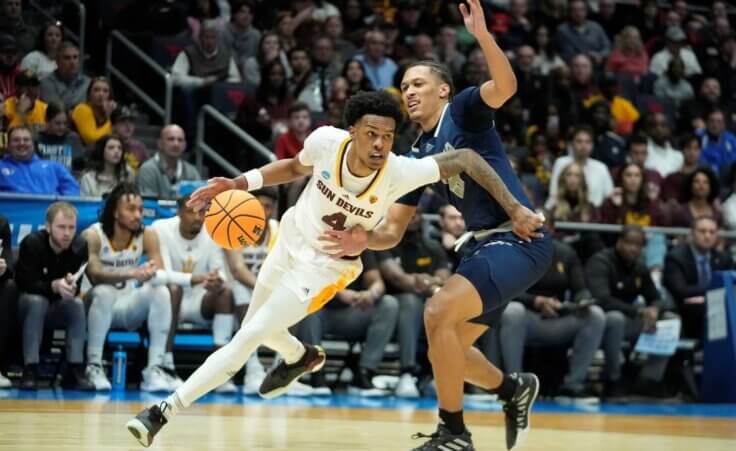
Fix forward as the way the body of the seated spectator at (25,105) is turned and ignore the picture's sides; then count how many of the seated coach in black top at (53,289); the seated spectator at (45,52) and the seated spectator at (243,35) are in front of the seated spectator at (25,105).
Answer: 1

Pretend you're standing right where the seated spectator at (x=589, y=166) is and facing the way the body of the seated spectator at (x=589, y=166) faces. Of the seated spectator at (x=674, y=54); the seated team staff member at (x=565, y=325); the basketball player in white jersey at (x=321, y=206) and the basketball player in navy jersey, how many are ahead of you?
3

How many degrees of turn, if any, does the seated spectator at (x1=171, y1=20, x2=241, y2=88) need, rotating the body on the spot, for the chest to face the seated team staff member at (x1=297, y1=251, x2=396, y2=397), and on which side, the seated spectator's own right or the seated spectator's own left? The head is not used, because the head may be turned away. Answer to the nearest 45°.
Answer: approximately 45° to the seated spectator's own left

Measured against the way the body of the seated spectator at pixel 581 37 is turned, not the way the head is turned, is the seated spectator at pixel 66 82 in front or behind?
in front

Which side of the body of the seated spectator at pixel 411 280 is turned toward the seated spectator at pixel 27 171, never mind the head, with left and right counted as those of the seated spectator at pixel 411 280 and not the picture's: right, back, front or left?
right

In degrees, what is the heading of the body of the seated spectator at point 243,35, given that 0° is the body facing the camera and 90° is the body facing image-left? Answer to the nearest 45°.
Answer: approximately 0°

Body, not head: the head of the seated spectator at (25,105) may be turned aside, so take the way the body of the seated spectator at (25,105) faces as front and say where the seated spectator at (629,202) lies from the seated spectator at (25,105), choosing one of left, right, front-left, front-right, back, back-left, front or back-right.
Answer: left

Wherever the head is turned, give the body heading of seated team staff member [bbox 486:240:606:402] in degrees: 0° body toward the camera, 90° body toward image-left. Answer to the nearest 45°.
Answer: approximately 0°

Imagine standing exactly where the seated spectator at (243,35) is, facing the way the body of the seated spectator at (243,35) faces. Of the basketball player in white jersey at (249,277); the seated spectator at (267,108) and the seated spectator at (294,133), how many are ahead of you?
3
